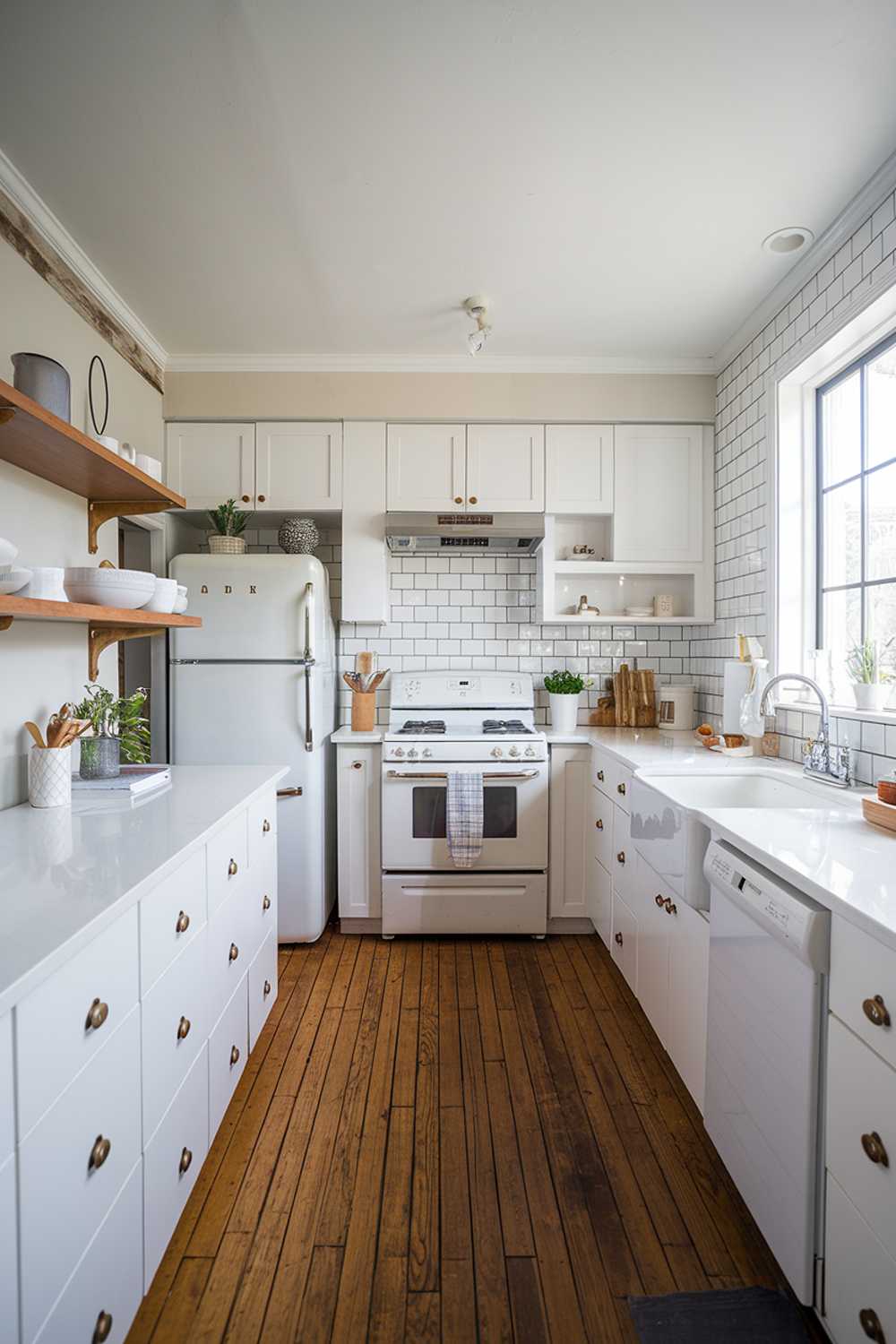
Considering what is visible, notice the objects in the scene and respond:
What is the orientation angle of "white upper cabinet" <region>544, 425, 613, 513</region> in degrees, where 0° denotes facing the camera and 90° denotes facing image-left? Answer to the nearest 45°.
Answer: approximately 0°

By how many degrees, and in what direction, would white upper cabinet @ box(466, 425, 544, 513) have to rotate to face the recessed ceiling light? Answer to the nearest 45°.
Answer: approximately 45° to its left

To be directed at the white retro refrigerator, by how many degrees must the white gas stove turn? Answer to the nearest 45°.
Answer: approximately 90° to its right
